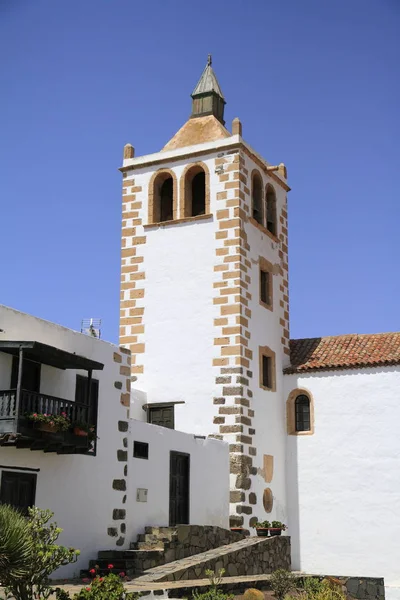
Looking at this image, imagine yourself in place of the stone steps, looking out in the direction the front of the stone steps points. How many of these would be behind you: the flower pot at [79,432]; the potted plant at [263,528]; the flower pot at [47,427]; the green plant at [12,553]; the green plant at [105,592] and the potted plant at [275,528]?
2

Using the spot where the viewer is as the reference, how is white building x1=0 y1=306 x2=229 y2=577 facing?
facing the viewer and to the right of the viewer

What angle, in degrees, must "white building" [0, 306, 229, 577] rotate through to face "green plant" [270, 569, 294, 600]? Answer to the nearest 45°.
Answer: approximately 45° to its left

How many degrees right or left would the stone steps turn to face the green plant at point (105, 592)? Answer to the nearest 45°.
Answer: approximately 45° to its left

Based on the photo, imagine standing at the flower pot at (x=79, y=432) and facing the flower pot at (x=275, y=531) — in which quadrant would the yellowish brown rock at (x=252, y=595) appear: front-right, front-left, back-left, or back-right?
front-right

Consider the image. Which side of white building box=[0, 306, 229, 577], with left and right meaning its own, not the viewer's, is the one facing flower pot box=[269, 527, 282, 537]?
left

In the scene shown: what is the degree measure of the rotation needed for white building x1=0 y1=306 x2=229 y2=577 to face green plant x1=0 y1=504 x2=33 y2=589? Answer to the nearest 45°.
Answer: approximately 45° to its right

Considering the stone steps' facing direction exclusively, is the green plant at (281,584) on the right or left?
on its left

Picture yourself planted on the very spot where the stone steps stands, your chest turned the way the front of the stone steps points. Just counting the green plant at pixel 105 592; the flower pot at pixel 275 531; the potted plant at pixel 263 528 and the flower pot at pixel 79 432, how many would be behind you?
2

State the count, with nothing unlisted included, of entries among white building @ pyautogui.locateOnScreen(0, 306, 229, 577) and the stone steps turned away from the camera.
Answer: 0

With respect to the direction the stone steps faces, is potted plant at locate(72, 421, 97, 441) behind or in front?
in front

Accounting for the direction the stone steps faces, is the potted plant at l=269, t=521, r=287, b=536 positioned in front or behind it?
behind

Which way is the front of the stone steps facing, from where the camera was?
facing the viewer and to the left of the viewer

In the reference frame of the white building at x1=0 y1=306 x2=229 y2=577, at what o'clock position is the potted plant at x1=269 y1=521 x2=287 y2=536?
The potted plant is roughly at 9 o'clock from the white building.
